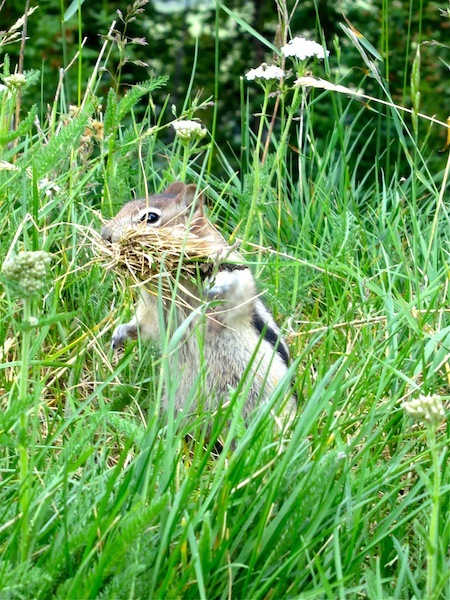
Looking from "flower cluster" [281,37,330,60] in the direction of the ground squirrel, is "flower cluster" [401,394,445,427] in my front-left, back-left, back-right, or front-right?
front-left

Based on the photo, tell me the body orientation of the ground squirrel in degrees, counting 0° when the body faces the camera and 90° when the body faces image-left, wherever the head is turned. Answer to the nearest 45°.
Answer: approximately 45°

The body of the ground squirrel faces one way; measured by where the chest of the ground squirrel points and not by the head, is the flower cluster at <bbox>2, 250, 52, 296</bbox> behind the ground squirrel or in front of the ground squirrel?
in front

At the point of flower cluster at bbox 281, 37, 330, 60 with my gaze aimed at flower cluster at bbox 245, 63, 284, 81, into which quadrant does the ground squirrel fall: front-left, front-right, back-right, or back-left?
front-left

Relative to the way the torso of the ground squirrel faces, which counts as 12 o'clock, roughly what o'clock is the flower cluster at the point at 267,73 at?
The flower cluster is roughly at 5 o'clock from the ground squirrel.

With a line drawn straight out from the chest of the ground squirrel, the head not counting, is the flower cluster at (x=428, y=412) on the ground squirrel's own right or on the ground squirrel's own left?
on the ground squirrel's own left

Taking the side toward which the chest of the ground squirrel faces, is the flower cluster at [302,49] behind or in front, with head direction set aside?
behind
